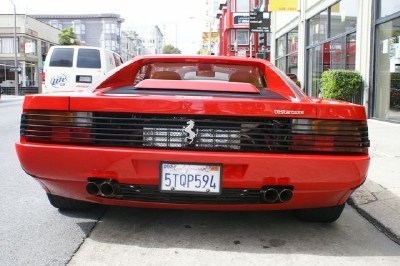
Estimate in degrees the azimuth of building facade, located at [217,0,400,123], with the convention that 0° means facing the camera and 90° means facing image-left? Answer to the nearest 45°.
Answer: approximately 45°

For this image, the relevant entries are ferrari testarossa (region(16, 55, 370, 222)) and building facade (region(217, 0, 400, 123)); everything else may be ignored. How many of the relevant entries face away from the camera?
1

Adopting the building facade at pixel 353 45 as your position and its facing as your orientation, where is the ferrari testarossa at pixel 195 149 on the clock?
The ferrari testarossa is roughly at 11 o'clock from the building facade.

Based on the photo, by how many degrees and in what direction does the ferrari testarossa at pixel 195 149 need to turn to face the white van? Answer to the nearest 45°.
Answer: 0° — it already faces it

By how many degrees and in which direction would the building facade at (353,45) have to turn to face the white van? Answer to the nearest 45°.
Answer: approximately 45° to its right

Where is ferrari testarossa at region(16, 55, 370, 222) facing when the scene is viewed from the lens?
facing away from the viewer
